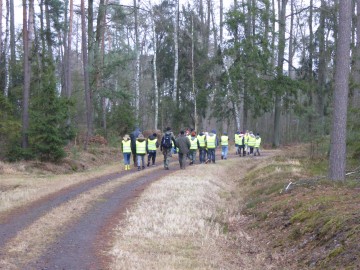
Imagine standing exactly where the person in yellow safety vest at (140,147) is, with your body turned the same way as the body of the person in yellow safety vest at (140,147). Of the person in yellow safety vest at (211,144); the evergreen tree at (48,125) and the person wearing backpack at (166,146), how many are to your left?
1

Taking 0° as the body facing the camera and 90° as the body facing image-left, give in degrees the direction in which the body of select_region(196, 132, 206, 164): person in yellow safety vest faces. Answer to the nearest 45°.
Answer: approximately 180°

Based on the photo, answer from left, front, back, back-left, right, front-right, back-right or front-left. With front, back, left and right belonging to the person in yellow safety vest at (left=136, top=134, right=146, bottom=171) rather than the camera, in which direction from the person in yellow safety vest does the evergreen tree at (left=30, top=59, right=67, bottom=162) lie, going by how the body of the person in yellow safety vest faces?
left

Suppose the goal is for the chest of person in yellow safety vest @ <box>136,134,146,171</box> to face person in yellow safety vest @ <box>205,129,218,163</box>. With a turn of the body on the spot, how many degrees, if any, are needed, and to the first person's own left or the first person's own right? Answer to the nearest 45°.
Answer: approximately 45° to the first person's own right

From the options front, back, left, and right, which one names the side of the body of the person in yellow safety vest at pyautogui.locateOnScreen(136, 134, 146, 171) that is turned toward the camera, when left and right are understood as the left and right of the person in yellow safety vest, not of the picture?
back

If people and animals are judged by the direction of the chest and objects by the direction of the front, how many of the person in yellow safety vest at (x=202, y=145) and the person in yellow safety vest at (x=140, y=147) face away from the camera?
2

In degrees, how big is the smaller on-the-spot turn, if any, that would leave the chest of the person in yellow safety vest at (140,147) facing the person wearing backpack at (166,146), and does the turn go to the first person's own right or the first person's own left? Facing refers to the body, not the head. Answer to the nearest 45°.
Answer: approximately 90° to the first person's own right

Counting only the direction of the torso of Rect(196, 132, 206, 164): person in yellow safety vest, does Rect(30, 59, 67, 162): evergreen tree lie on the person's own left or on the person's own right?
on the person's own left

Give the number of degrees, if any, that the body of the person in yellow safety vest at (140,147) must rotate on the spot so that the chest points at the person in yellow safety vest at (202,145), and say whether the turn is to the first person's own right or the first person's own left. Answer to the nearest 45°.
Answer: approximately 45° to the first person's own right

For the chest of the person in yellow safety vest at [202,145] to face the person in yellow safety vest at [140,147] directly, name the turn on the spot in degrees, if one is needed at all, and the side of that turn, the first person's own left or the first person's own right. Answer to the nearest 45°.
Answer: approximately 135° to the first person's own left

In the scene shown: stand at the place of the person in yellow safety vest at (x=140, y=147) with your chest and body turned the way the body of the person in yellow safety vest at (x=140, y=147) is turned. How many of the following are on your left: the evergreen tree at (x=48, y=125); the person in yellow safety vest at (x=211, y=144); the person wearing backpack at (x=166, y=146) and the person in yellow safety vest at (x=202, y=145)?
1

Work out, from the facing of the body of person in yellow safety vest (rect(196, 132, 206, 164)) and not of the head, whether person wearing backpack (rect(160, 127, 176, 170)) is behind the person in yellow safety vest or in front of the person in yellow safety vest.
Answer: behind

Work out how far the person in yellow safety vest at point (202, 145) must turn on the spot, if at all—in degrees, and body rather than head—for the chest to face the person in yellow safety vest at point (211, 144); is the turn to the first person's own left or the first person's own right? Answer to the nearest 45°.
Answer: approximately 135° to the first person's own right
